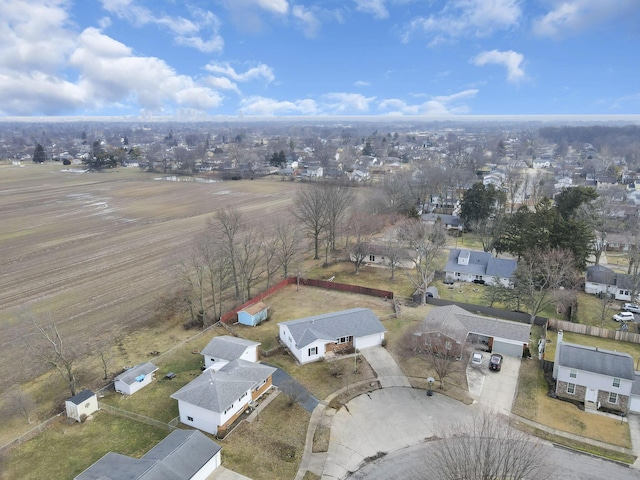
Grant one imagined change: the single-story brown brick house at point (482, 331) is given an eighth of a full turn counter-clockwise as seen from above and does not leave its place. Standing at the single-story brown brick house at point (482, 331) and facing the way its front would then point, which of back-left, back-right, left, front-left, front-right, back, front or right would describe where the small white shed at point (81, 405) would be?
right

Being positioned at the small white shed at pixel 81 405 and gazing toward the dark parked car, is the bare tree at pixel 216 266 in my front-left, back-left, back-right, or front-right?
front-left

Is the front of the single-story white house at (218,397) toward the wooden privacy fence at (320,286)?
no

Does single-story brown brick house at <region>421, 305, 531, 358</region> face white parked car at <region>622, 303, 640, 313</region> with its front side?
no

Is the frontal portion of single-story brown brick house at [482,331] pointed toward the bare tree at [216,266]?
no

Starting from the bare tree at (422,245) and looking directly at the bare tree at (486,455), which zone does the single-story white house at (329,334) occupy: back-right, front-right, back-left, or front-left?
front-right

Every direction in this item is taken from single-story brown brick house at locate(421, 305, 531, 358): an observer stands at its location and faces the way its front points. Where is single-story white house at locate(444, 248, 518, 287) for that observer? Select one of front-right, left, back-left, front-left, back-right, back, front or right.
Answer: back

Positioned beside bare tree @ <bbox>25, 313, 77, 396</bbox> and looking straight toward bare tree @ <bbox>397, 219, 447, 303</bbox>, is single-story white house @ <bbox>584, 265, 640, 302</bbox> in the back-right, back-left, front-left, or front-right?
front-right

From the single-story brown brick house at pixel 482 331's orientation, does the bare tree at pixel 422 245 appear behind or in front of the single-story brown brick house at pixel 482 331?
behind

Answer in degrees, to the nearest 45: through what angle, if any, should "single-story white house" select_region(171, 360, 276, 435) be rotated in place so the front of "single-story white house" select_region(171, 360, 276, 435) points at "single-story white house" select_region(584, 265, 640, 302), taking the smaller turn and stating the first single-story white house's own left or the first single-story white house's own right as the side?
approximately 45° to the first single-story white house's own left

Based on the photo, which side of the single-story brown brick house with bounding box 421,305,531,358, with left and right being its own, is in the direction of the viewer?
front

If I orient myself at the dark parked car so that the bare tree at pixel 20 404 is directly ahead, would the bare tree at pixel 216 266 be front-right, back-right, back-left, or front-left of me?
front-right

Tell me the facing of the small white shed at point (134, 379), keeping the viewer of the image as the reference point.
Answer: facing the viewer and to the right of the viewer

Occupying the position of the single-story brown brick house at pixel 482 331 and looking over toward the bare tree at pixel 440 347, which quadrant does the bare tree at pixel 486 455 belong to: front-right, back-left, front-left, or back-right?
front-left

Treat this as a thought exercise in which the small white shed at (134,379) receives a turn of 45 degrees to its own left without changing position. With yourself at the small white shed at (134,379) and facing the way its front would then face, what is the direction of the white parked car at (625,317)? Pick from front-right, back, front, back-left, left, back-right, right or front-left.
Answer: front

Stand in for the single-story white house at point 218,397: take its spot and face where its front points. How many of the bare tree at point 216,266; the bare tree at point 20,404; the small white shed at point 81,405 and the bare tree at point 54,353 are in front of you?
0

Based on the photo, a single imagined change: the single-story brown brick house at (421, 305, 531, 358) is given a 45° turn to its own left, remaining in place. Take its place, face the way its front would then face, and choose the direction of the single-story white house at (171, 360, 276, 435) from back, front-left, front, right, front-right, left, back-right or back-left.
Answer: right
